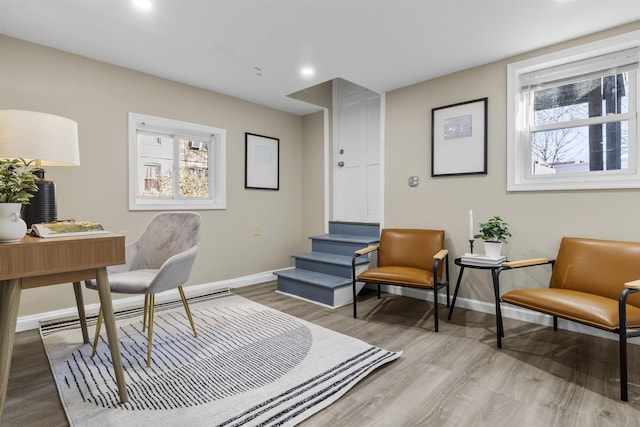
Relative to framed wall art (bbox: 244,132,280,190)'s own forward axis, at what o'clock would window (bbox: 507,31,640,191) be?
The window is roughly at 12 o'clock from the framed wall art.

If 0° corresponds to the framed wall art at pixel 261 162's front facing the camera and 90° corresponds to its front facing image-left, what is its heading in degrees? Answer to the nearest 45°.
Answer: approximately 315°

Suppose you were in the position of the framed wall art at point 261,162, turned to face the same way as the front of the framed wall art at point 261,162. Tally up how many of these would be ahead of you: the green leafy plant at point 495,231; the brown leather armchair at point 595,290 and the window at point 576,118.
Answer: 3

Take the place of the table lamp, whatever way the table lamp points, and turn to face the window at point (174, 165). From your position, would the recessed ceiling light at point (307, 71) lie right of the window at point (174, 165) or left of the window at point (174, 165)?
right

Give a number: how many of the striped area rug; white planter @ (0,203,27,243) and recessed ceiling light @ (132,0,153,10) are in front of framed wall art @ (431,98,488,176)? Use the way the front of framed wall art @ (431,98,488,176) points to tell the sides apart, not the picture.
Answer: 3

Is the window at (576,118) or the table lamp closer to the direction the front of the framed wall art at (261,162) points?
the window

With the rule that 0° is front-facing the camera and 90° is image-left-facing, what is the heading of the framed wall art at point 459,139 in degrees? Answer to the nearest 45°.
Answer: approximately 45°

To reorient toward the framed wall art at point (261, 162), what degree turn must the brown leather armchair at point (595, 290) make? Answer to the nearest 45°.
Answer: approximately 45° to its right

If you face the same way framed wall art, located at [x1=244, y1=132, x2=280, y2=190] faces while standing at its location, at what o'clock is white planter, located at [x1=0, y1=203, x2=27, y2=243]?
The white planter is roughly at 2 o'clock from the framed wall art.

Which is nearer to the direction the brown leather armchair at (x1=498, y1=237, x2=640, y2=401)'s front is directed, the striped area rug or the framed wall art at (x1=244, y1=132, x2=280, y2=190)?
the striped area rug

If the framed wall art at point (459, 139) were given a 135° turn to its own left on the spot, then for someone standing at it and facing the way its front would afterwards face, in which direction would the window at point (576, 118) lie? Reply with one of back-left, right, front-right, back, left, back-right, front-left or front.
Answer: front

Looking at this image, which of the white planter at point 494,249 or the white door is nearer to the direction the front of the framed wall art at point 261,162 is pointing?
the white planter
